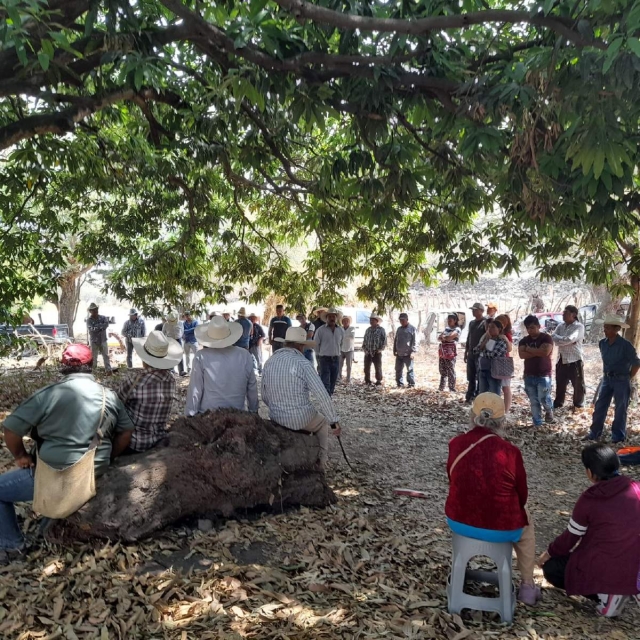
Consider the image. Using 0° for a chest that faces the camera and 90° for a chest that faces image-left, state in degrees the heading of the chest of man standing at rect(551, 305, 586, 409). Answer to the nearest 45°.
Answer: approximately 45°

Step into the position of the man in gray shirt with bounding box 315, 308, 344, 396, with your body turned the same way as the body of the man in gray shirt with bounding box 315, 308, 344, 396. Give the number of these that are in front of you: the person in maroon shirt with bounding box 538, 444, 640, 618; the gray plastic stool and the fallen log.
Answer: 3

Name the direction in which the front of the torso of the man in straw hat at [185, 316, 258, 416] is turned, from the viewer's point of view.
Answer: away from the camera

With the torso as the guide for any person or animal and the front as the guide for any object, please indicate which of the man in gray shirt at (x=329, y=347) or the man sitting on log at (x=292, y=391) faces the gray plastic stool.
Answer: the man in gray shirt

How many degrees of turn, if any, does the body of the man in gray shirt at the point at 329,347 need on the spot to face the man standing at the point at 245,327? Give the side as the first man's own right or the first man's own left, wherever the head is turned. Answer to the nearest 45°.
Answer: approximately 135° to the first man's own right

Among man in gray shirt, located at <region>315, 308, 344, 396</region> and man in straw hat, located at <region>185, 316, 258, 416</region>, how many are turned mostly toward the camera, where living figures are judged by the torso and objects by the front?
1

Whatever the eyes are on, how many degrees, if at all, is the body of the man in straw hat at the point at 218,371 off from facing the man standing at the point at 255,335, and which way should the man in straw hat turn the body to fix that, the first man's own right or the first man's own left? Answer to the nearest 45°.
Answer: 0° — they already face them

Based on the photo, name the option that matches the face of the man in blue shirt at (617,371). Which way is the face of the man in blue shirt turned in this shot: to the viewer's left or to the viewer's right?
to the viewer's left

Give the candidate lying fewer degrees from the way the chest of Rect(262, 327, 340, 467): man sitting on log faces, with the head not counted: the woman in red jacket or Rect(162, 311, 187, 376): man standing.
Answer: the man standing

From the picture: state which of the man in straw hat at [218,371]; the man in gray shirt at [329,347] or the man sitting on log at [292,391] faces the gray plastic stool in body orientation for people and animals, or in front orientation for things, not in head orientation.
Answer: the man in gray shirt

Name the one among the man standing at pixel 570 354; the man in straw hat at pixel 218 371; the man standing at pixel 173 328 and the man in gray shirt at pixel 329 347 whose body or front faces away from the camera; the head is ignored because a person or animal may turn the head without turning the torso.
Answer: the man in straw hat

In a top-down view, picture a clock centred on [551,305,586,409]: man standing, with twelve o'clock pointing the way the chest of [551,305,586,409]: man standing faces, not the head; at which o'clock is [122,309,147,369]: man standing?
[122,309,147,369]: man standing is roughly at 2 o'clock from [551,305,586,409]: man standing.

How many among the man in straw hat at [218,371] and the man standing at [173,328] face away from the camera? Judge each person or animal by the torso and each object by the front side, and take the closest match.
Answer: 1

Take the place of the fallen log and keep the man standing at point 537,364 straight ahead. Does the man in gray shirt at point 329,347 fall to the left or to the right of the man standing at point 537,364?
left

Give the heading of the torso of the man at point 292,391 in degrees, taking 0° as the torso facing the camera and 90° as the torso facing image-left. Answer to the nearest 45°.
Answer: approximately 225°
